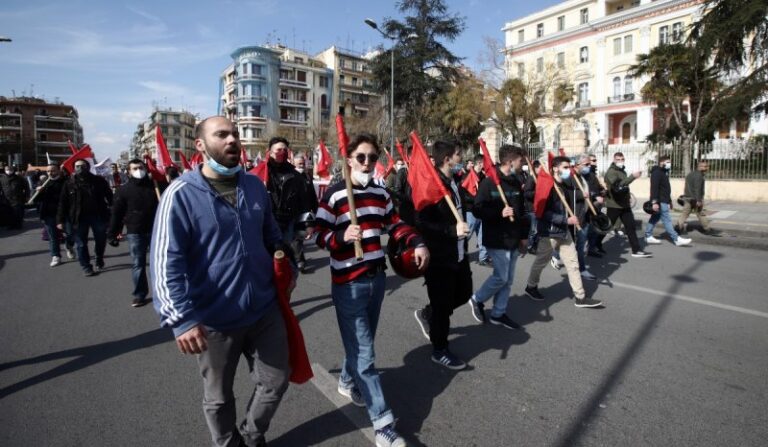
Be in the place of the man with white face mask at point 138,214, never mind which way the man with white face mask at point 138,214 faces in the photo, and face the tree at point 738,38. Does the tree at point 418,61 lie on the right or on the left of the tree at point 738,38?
left

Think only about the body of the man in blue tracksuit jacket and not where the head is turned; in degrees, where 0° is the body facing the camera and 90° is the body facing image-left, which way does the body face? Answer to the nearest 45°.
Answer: approximately 315°

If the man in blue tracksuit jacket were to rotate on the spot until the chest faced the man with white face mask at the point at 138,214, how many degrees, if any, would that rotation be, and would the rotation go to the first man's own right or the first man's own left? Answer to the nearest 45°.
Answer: approximately 135° to the first man's own left

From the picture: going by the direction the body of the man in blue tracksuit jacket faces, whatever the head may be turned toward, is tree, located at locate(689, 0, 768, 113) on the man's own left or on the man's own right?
on the man's own left
